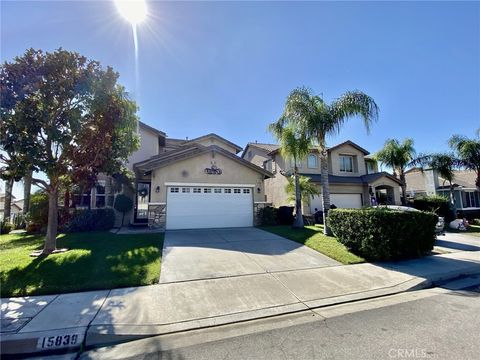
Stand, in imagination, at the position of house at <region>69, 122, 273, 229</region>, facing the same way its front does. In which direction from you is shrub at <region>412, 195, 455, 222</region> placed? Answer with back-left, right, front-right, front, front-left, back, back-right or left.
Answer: left

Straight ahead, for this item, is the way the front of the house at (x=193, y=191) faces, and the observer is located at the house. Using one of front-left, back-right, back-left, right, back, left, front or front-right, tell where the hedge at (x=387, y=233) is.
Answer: front-left

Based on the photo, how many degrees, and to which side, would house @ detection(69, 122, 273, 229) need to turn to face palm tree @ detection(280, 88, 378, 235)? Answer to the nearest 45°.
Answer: approximately 45° to its left

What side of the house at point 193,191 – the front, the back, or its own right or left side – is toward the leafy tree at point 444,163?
left

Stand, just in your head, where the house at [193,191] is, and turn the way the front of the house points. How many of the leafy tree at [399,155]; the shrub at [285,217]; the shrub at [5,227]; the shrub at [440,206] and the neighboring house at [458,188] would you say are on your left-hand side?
4

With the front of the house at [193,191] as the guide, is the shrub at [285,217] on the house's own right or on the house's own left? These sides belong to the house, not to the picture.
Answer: on the house's own left

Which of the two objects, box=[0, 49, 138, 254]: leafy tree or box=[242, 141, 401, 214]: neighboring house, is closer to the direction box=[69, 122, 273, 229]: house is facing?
the leafy tree

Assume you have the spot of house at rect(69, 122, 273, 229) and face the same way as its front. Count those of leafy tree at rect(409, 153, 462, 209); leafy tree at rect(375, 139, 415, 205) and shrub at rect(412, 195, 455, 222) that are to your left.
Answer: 3

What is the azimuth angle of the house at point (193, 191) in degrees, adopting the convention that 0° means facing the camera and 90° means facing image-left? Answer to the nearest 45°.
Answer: approximately 0°

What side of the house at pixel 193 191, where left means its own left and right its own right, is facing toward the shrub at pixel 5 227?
right

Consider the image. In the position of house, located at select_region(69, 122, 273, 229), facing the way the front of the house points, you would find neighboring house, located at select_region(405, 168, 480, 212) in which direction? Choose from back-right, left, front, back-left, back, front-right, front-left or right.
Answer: left

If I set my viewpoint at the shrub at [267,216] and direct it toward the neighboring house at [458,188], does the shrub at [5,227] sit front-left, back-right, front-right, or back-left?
back-left

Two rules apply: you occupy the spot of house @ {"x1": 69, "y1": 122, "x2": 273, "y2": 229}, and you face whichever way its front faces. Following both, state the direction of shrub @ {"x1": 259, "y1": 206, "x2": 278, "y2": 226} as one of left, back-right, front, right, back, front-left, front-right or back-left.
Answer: left

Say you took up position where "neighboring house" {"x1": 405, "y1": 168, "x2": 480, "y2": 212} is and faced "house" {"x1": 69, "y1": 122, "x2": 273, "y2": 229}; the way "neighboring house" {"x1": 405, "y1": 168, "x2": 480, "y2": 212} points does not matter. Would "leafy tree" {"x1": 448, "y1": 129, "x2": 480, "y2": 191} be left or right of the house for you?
left

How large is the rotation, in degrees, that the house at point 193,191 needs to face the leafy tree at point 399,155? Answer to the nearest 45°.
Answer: approximately 90° to its left

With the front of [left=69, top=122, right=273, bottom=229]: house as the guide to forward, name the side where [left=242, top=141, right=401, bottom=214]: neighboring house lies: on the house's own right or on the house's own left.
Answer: on the house's own left
